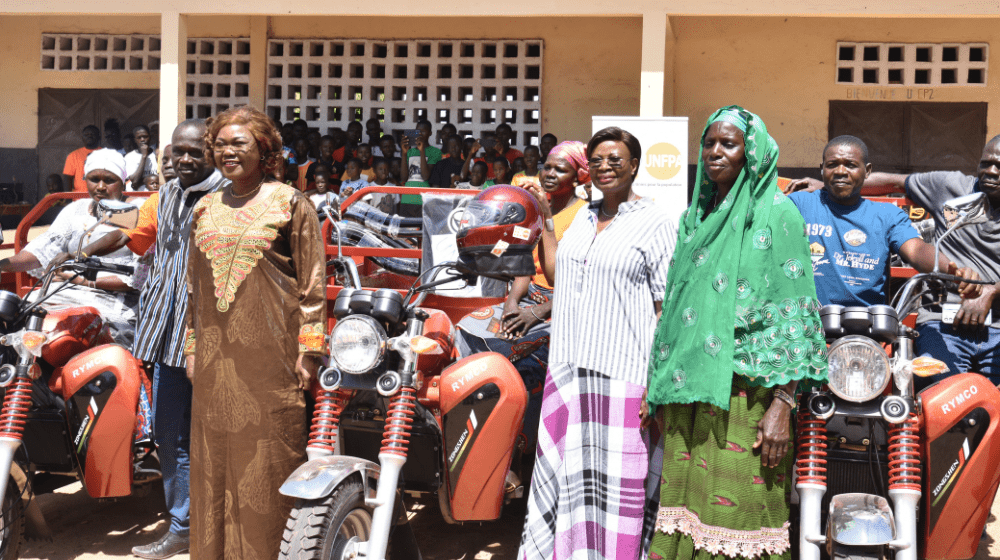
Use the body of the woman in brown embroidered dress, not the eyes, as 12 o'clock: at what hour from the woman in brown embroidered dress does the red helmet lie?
The red helmet is roughly at 8 o'clock from the woman in brown embroidered dress.

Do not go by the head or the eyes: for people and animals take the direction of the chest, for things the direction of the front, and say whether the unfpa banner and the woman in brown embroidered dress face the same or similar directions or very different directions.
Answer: same or similar directions

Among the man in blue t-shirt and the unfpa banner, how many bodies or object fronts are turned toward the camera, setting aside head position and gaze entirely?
2

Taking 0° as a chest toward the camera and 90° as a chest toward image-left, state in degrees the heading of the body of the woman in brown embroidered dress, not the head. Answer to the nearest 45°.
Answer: approximately 45°

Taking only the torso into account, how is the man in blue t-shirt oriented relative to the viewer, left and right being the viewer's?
facing the viewer

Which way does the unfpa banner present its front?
toward the camera

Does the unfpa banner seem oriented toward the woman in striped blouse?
yes

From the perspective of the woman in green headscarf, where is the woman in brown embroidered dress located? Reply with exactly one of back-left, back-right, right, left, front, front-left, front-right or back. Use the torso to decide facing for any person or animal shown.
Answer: front-right

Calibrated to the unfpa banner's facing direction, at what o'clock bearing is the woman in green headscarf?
The woman in green headscarf is roughly at 12 o'clock from the unfpa banner.

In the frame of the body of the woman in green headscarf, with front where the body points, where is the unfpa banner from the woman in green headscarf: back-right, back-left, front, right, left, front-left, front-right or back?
back-right

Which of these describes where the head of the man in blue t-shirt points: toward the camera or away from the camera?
toward the camera

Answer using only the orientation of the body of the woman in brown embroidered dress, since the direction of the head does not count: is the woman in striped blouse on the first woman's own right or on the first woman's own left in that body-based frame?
on the first woman's own left
